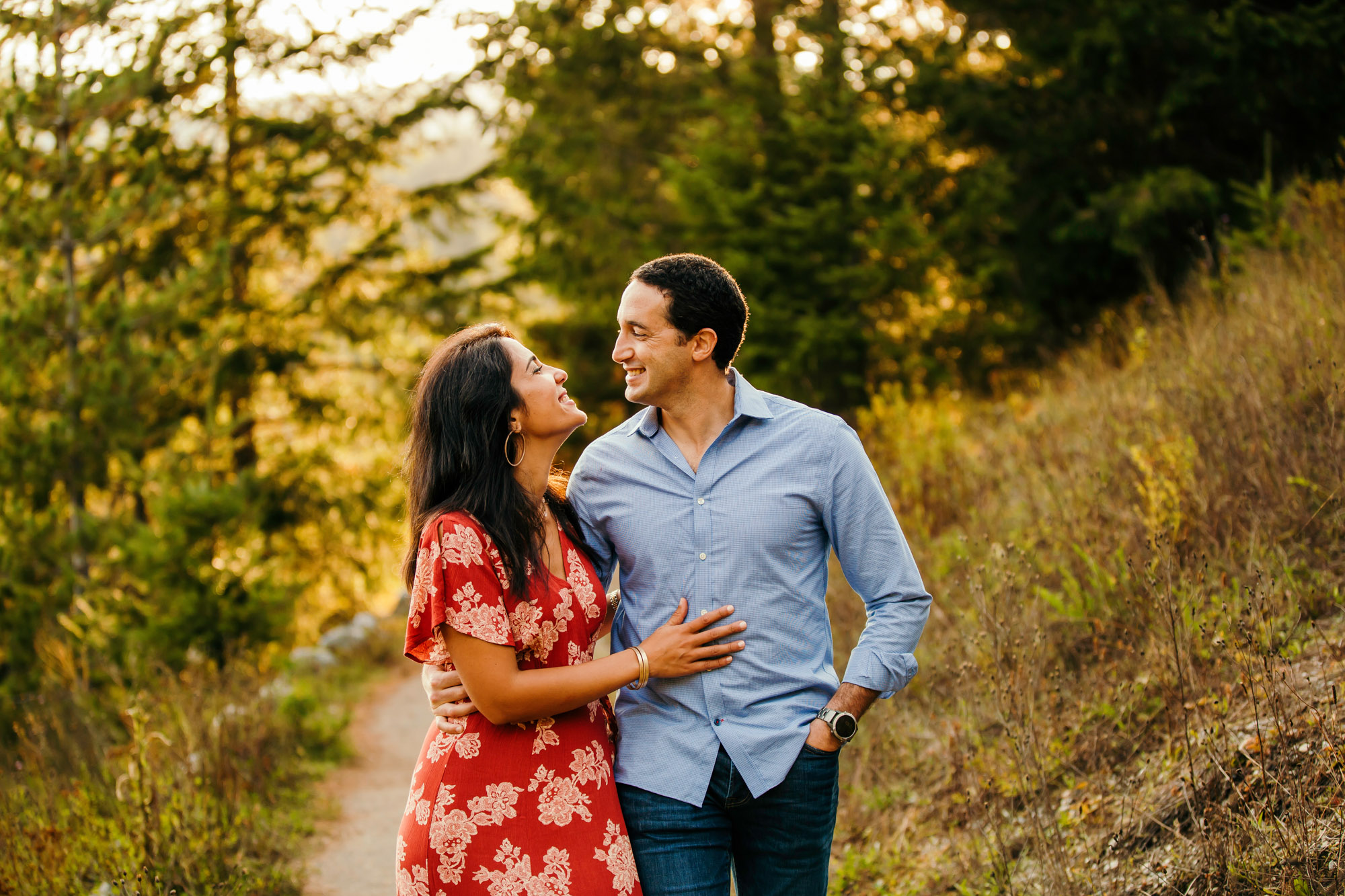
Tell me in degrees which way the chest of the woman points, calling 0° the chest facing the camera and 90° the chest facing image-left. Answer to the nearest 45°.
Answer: approximately 315°

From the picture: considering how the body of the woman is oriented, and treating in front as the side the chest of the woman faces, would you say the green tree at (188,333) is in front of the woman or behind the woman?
behind

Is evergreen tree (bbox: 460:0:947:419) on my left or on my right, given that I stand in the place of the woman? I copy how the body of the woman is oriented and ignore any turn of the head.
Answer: on my left

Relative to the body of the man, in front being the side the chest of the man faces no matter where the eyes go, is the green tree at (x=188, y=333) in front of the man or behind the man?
behind

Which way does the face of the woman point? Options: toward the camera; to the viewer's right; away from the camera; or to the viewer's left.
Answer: to the viewer's right

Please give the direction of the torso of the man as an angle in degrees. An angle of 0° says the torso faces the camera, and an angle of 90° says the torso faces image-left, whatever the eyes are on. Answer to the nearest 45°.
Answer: approximately 0°

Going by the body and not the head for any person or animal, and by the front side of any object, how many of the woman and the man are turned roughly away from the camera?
0

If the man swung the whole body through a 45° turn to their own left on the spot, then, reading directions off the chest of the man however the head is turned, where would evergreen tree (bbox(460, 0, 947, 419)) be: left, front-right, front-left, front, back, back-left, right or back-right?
back-left
